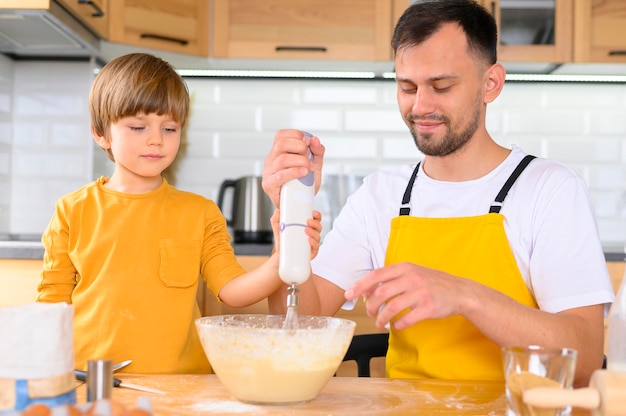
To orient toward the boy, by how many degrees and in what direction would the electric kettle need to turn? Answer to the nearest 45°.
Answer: approximately 90° to its right

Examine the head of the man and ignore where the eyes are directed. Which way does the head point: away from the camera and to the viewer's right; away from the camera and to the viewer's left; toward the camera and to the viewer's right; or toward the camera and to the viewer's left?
toward the camera and to the viewer's left

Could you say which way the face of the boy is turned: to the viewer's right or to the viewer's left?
to the viewer's right

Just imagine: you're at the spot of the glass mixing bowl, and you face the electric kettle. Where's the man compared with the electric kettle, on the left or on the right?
right
